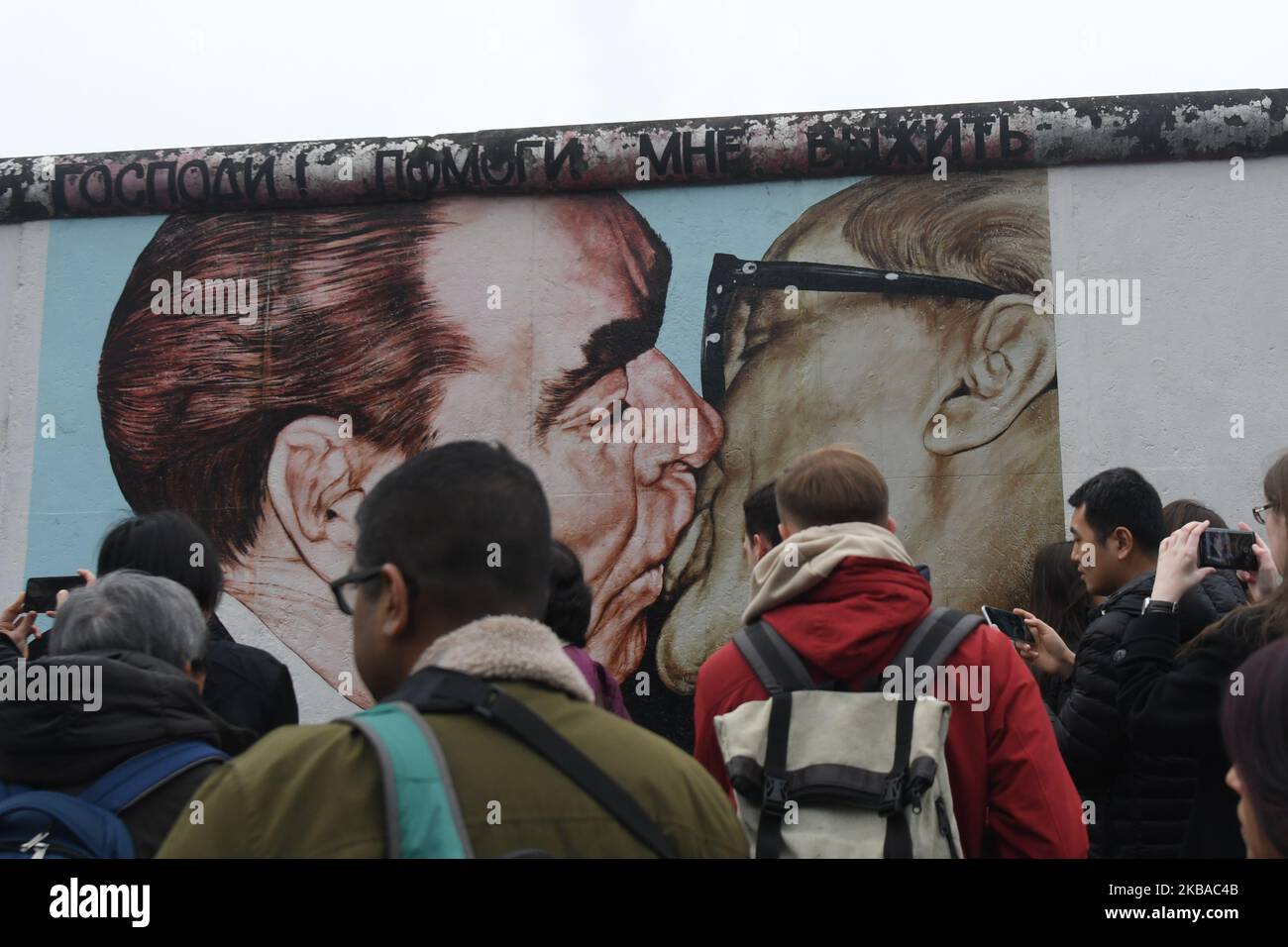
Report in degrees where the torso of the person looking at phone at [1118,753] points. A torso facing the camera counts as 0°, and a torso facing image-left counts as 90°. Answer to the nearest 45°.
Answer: approximately 90°

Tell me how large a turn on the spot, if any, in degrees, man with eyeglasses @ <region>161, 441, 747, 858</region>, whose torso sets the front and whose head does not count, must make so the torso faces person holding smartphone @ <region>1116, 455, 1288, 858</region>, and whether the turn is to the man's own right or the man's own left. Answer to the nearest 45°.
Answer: approximately 90° to the man's own right

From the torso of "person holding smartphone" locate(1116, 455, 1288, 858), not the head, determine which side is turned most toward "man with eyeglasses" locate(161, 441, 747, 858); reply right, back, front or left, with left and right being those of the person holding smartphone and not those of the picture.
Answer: left

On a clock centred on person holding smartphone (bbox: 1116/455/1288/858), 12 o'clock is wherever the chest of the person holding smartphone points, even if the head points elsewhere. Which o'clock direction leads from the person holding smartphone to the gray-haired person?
The gray-haired person is roughly at 9 o'clock from the person holding smartphone.

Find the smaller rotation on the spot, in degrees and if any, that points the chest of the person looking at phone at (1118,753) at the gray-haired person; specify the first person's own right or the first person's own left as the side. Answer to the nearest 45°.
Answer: approximately 45° to the first person's own left

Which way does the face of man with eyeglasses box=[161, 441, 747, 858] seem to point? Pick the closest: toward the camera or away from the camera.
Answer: away from the camera

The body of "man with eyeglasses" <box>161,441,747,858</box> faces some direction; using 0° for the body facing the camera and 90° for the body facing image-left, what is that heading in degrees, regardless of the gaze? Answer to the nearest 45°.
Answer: approximately 135°

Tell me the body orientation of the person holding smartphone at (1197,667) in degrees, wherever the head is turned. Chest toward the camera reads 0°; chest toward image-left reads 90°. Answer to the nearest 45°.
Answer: approximately 135°

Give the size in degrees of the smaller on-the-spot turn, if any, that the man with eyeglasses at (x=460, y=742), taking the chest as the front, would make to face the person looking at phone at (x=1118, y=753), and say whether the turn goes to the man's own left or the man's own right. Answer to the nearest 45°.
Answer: approximately 90° to the man's own right
